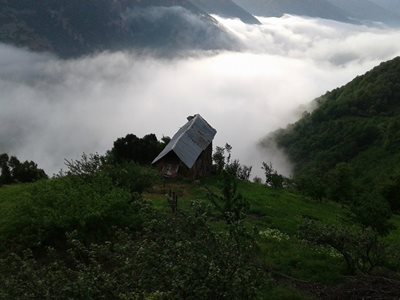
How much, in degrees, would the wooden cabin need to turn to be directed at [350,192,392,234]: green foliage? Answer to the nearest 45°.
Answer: approximately 90° to its left

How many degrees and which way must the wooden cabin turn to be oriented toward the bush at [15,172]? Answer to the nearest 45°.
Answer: approximately 45° to its right

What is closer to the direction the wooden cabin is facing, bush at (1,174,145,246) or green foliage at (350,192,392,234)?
the bush

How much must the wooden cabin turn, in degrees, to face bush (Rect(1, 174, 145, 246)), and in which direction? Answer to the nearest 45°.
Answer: approximately 45° to its left

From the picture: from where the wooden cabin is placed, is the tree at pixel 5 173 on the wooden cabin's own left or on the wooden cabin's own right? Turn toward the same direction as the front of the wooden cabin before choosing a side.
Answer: on the wooden cabin's own right

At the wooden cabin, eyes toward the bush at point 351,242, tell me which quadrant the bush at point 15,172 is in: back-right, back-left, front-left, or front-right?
back-right

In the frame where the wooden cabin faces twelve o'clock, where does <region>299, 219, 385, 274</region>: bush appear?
The bush is roughly at 10 o'clock from the wooden cabin.

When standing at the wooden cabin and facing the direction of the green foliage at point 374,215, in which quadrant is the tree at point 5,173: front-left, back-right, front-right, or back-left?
back-right

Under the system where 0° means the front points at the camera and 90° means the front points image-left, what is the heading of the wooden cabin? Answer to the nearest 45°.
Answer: approximately 45°
